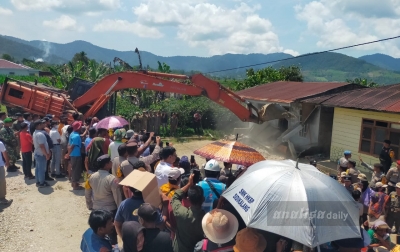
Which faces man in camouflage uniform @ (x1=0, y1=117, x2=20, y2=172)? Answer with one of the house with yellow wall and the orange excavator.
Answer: the house with yellow wall

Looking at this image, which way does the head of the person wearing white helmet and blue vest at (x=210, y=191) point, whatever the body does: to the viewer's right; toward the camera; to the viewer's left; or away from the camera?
away from the camera

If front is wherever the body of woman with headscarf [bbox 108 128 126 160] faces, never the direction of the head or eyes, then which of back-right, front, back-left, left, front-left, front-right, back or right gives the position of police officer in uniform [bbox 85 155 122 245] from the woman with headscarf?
back-right

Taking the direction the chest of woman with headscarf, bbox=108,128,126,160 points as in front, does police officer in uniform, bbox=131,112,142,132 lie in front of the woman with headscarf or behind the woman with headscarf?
in front

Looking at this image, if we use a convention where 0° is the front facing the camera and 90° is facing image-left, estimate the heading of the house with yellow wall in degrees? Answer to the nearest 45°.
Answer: approximately 45°

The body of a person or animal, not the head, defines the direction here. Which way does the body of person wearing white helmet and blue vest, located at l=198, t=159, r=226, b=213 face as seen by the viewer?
away from the camera

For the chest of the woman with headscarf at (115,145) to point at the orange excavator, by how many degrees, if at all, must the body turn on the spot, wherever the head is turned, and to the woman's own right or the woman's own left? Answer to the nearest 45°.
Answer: approximately 45° to the woman's own left

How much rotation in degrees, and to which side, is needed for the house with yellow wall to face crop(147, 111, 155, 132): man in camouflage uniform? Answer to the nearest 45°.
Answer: approximately 45° to its right

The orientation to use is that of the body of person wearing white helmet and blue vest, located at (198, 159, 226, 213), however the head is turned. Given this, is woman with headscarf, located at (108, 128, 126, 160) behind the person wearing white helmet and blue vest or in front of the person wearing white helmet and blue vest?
in front

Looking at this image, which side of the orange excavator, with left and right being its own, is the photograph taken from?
right

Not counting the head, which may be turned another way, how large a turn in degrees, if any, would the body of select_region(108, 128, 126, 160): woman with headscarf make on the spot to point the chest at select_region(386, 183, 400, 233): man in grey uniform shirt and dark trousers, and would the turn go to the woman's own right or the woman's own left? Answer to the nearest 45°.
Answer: approximately 90° to the woman's own right

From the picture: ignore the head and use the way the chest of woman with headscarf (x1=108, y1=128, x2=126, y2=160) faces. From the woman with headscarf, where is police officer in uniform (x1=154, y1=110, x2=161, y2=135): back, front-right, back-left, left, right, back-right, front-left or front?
front-left

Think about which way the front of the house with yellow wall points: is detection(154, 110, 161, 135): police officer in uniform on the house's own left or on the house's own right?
on the house's own right

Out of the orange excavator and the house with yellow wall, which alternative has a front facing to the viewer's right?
the orange excavator

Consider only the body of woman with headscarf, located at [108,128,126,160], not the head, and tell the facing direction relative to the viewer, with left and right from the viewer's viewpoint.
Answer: facing away from the viewer and to the right of the viewer

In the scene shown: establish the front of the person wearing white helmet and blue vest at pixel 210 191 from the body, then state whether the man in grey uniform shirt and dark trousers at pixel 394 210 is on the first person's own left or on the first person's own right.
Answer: on the first person's own right
